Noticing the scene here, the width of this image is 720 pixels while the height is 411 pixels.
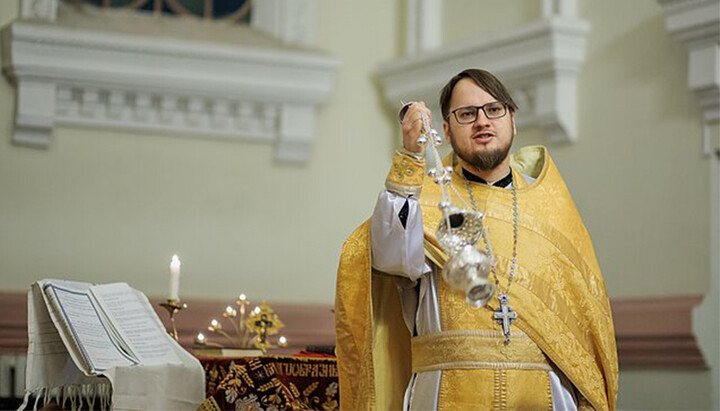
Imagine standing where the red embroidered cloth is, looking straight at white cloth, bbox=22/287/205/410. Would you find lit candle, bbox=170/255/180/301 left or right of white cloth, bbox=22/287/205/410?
right

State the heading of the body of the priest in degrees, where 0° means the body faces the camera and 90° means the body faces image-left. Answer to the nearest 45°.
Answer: approximately 0°

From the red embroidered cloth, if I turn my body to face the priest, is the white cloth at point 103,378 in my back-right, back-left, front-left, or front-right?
back-right

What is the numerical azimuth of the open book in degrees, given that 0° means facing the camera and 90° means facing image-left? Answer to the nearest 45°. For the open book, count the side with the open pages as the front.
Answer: approximately 315°

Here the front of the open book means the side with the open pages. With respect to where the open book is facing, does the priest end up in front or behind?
in front

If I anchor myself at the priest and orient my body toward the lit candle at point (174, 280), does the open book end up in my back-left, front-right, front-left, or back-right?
front-left

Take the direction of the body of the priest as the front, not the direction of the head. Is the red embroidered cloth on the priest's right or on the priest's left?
on the priest's right

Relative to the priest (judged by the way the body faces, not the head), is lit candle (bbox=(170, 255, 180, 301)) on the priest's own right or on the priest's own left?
on the priest's own right

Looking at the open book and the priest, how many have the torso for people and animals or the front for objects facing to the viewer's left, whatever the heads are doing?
0

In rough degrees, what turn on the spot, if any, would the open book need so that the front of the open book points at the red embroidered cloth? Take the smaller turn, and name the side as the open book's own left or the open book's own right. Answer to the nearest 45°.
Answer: approximately 45° to the open book's own left

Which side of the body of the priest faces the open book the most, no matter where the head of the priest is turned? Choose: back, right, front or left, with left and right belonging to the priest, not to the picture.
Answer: right

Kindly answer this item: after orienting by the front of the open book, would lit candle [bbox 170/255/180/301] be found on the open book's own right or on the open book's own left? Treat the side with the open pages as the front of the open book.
on the open book's own left

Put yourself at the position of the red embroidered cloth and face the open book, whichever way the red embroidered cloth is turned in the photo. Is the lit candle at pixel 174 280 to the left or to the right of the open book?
right
